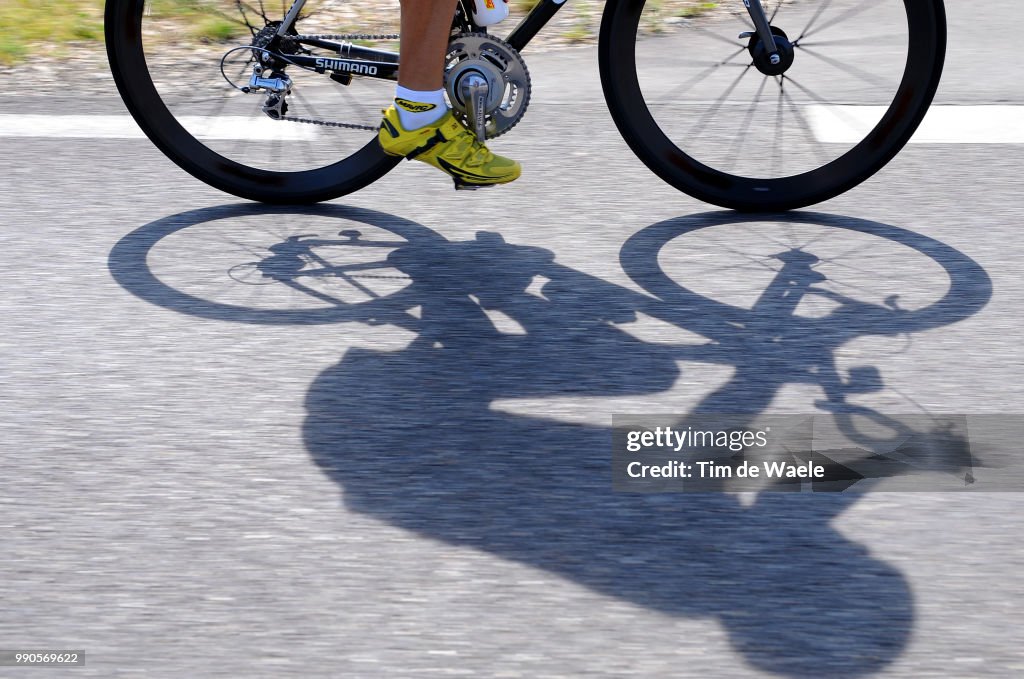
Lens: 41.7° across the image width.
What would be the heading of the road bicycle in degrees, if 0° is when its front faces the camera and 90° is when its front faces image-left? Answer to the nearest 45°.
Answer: approximately 270°
